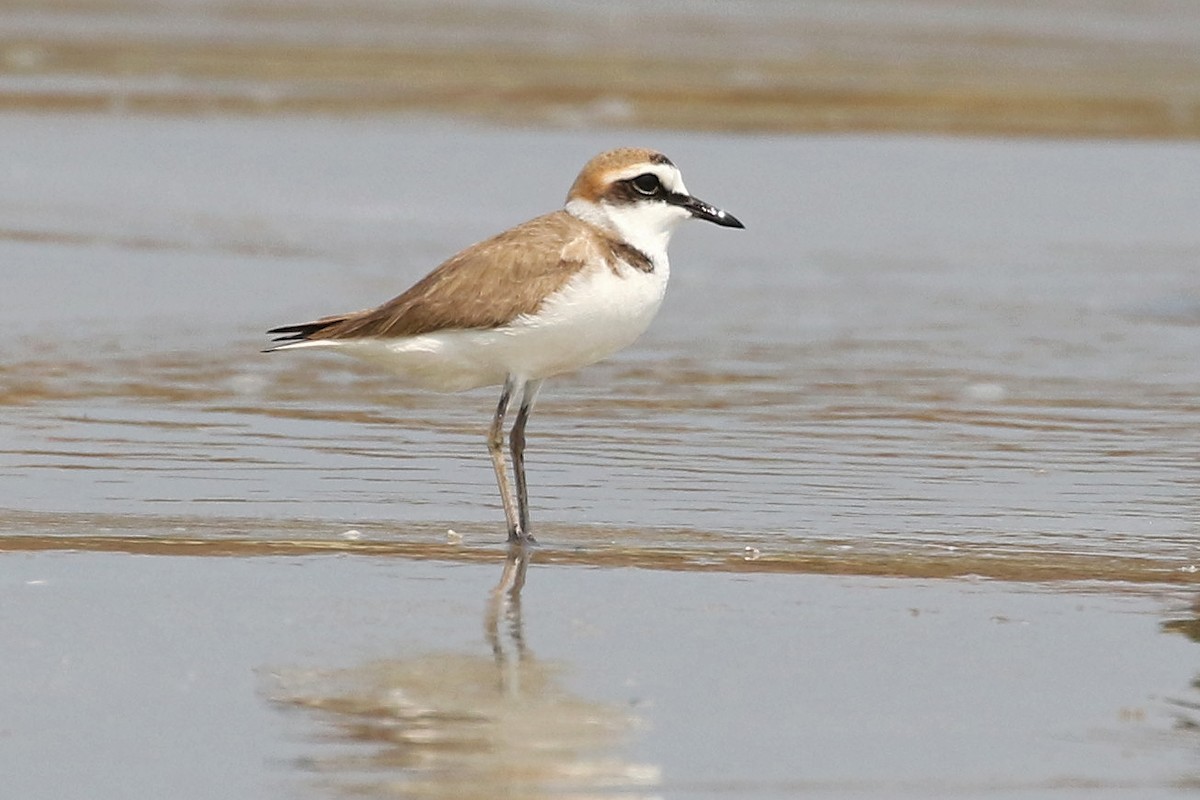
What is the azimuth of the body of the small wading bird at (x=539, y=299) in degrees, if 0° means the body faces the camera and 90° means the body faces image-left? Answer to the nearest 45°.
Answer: approximately 270°
